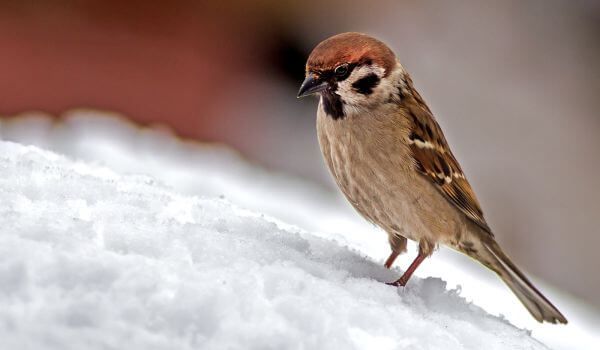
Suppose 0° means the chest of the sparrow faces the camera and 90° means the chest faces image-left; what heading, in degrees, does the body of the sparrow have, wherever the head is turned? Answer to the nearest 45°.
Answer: approximately 45°
